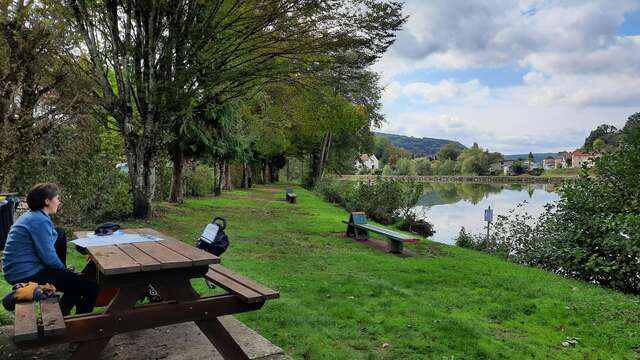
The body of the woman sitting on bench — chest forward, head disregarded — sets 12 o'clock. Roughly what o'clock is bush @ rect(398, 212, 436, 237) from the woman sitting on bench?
The bush is roughly at 11 o'clock from the woman sitting on bench.

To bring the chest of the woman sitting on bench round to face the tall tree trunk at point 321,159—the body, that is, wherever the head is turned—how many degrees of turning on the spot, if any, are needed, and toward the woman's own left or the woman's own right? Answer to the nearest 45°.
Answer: approximately 45° to the woman's own left

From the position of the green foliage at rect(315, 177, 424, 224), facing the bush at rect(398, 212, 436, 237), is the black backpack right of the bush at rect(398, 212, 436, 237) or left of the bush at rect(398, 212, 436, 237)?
right

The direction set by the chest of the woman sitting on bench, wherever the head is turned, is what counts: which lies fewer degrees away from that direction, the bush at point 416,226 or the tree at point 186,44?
the bush

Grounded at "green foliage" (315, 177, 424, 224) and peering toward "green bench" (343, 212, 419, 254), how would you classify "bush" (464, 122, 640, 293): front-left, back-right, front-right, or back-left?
front-left

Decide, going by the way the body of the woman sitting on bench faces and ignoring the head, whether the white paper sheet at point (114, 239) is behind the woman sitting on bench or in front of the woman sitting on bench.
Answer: in front

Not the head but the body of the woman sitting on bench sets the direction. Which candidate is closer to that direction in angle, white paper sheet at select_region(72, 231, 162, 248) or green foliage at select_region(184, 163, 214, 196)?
the white paper sheet

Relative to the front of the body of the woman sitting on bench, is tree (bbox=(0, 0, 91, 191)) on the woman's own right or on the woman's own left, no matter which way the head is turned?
on the woman's own left

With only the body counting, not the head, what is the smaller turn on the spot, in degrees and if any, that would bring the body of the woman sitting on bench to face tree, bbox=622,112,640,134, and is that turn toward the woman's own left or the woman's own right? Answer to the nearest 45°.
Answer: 0° — they already face it

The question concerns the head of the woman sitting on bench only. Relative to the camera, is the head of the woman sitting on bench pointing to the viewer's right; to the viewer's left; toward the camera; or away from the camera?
to the viewer's right

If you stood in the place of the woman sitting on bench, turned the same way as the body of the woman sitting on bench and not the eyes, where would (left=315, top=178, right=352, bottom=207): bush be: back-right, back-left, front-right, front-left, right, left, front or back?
front-left

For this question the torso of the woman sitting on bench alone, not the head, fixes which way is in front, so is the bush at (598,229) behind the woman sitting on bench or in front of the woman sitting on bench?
in front

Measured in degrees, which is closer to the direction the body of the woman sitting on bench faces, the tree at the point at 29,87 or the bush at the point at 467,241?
the bush

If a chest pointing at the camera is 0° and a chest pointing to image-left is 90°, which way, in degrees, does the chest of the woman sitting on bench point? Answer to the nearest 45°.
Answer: approximately 270°

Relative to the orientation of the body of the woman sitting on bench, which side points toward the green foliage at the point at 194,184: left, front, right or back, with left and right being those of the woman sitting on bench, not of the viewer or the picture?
left
